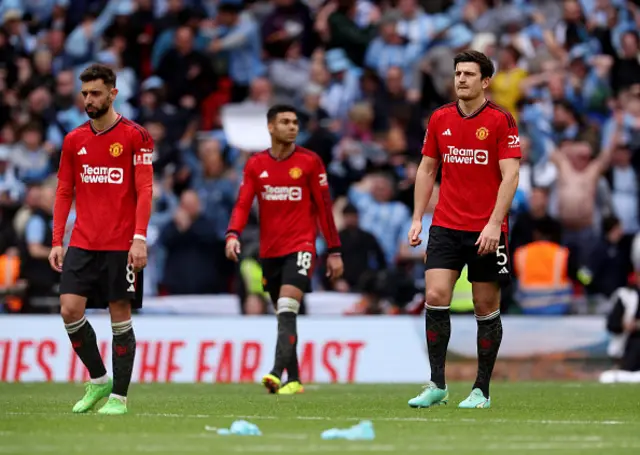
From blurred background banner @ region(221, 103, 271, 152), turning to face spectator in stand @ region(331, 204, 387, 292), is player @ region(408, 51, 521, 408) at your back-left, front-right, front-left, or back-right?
front-right

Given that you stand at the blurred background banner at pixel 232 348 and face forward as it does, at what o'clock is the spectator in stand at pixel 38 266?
The spectator in stand is roughly at 4 o'clock from the blurred background banner.

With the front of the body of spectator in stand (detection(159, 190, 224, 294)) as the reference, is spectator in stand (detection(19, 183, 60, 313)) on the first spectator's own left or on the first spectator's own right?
on the first spectator's own right

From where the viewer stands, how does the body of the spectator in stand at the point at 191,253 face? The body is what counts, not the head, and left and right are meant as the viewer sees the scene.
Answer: facing the viewer

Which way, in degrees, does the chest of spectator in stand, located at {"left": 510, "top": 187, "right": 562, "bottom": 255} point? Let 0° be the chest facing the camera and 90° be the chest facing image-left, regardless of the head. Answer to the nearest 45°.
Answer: approximately 0°

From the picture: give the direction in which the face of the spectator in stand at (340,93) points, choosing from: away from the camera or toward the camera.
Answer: toward the camera
